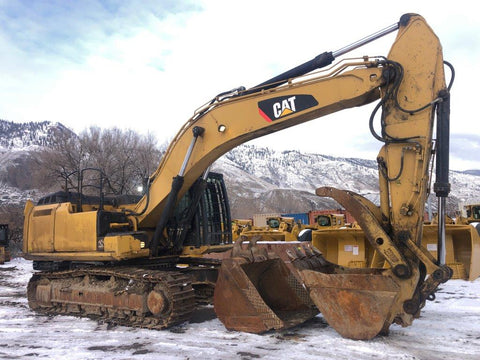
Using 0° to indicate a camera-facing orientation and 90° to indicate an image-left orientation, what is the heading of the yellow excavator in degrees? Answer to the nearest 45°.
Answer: approximately 315°
